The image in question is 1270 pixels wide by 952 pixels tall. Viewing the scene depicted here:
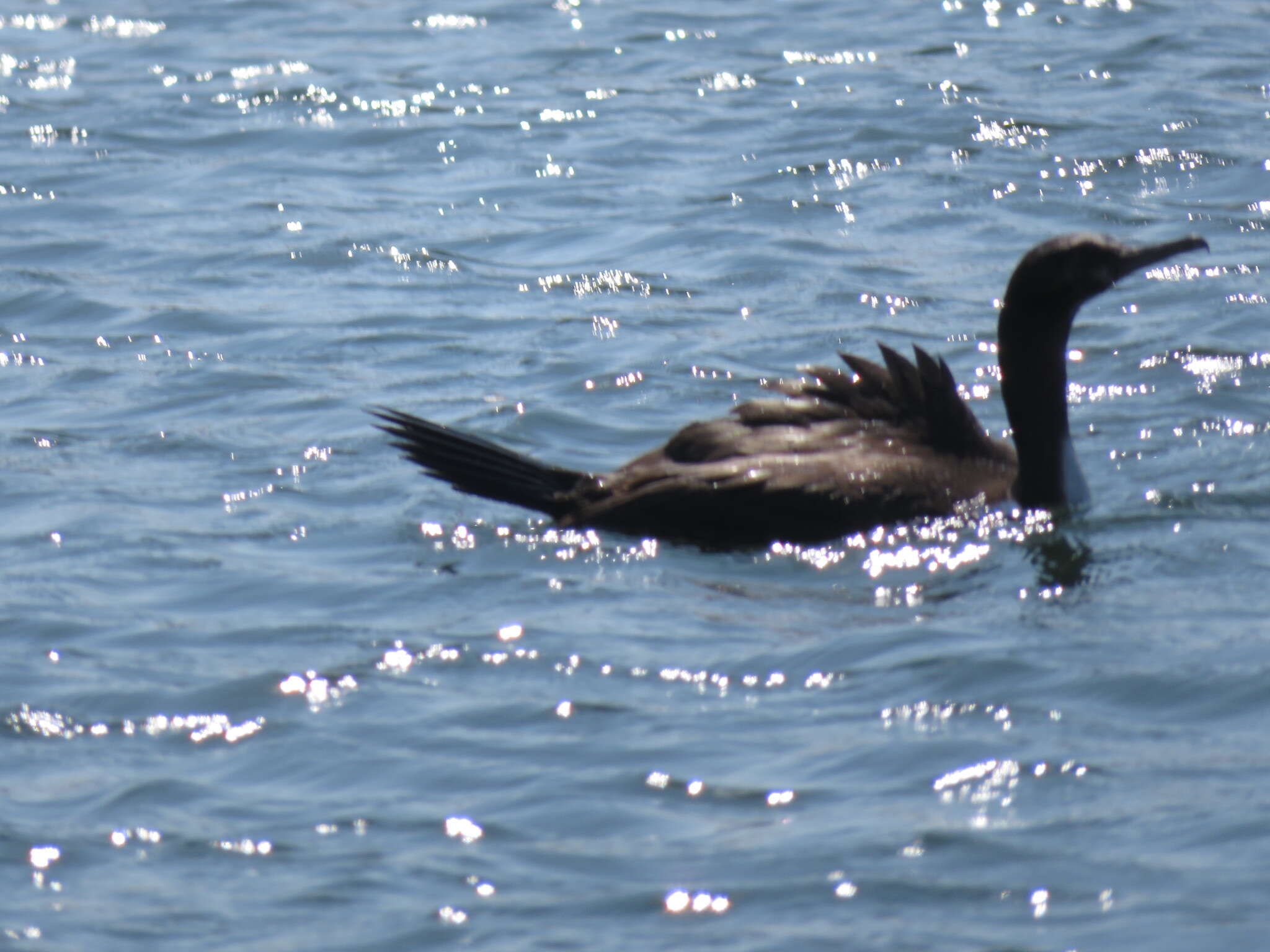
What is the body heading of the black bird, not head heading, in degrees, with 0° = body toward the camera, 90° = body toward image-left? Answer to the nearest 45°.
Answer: approximately 270°
